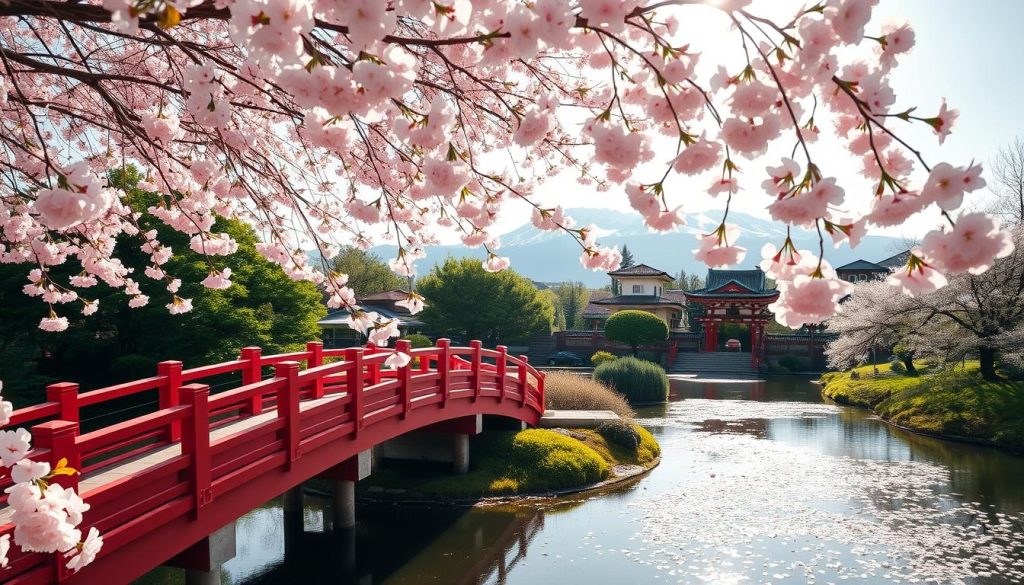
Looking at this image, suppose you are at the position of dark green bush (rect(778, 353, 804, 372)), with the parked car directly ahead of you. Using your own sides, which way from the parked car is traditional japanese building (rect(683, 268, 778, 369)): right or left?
right

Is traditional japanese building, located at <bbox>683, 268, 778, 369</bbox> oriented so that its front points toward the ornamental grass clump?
yes

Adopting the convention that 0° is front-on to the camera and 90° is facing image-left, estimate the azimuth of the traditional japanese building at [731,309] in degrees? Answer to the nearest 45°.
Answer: approximately 0°

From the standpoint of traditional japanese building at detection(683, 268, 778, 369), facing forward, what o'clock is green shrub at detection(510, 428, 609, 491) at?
The green shrub is roughly at 12 o'clock from the traditional japanese building.

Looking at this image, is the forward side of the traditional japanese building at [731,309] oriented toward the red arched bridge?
yes

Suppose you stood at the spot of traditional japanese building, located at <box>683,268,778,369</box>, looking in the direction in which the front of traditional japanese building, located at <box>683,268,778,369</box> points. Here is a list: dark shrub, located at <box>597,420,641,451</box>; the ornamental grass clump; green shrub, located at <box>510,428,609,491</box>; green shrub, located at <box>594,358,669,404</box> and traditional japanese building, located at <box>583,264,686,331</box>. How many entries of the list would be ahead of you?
4

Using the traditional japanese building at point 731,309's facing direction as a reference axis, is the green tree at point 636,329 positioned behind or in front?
in front

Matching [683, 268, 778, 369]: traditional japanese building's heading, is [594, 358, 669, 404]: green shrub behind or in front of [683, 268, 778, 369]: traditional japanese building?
in front

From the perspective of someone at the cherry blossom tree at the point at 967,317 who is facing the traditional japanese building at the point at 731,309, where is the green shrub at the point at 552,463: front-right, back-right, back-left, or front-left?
back-left
